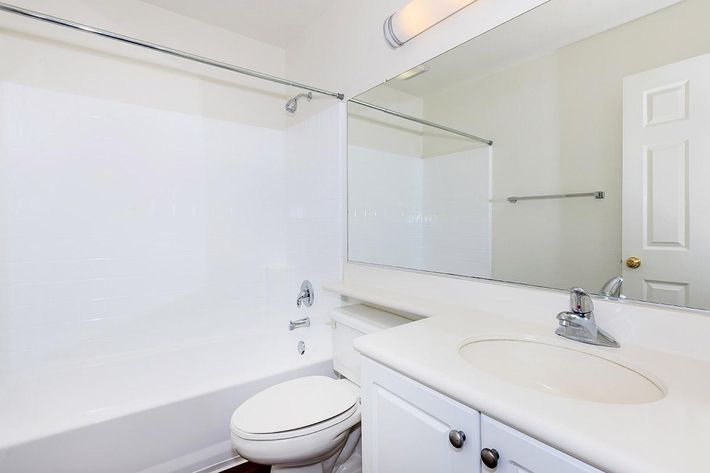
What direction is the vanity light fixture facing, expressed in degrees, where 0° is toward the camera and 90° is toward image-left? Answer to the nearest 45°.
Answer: approximately 45°

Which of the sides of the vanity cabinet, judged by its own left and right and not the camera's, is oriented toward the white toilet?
right

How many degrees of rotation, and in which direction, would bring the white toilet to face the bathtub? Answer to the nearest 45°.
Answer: approximately 45° to its right

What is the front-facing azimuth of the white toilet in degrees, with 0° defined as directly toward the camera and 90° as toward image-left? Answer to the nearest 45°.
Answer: approximately 45°
